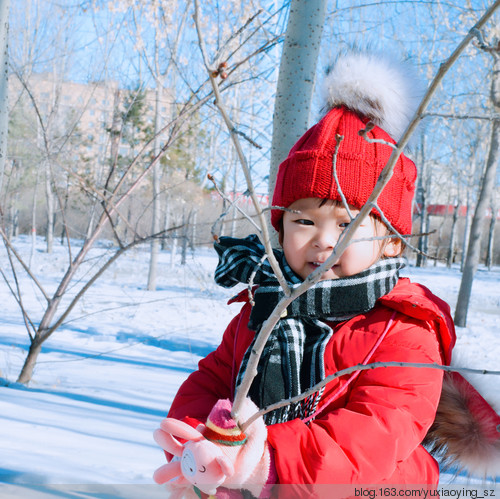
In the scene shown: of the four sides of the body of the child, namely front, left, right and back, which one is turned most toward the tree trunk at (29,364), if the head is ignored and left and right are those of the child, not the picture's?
right

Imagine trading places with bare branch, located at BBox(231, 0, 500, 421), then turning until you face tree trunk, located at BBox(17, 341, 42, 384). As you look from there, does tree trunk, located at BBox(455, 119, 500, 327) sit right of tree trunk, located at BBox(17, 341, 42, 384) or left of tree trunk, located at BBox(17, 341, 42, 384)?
right

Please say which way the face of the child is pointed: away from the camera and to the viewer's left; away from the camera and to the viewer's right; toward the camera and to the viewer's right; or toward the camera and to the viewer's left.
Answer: toward the camera and to the viewer's left

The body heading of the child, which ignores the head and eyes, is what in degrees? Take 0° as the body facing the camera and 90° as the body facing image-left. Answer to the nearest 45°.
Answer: approximately 45°

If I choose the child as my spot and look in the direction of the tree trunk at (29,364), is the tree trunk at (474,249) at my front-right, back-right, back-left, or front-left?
front-right

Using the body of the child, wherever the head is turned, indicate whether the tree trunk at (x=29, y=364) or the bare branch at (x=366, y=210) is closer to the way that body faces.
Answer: the bare branch

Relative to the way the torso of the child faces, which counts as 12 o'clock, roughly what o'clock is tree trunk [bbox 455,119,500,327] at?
The tree trunk is roughly at 5 o'clock from the child.
